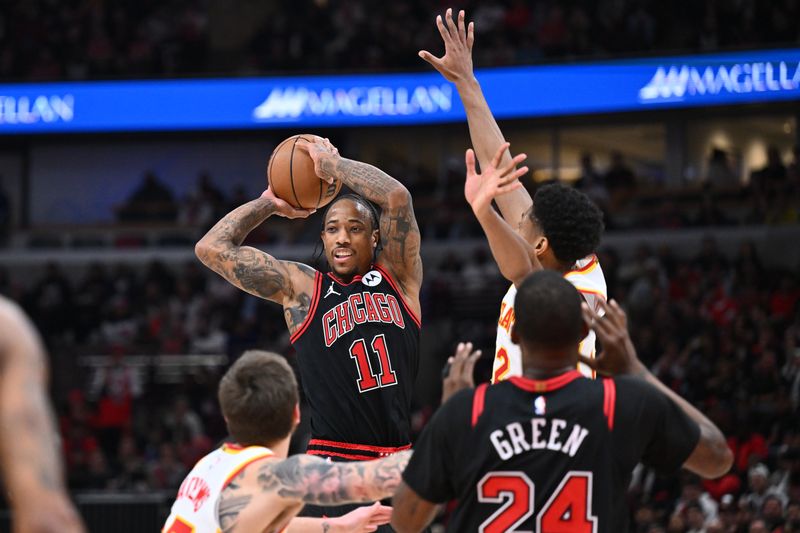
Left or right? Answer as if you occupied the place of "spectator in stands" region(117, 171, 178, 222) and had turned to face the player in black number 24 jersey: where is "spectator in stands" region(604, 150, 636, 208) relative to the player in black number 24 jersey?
left

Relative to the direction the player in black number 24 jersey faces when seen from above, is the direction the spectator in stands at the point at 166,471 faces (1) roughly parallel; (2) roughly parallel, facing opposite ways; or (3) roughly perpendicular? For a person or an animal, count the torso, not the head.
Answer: roughly parallel, facing opposite ways

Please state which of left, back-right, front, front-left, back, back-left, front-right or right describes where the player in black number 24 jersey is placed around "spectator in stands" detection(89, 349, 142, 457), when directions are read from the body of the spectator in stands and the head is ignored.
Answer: front

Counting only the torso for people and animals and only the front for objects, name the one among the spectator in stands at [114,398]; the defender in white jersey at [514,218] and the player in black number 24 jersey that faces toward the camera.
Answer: the spectator in stands

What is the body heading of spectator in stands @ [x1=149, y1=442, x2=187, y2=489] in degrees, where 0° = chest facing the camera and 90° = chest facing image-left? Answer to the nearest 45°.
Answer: approximately 0°

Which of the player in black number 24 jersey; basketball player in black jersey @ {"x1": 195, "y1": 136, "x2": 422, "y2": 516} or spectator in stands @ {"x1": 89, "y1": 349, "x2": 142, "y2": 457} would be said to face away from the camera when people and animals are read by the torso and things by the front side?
the player in black number 24 jersey

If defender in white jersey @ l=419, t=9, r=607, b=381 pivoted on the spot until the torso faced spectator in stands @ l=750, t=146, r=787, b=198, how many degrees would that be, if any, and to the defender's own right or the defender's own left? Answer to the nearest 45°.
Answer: approximately 90° to the defender's own right

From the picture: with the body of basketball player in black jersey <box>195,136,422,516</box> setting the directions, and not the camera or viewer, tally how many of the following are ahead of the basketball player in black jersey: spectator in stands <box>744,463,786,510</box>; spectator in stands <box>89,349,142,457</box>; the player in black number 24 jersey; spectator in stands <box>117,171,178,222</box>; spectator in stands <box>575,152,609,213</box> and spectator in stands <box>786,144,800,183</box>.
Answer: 1

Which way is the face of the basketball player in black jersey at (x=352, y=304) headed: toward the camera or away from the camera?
toward the camera

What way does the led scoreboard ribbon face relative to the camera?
toward the camera

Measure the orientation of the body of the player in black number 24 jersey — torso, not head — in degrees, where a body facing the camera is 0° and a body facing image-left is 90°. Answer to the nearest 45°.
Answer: approximately 180°

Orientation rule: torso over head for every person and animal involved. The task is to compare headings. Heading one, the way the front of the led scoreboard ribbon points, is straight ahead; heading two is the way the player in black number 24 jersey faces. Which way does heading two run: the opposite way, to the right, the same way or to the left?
the opposite way

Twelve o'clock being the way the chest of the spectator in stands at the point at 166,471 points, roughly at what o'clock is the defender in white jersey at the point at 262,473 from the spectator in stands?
The defender in white jersey is roughly at 12 o'clock from the spectator in stands.

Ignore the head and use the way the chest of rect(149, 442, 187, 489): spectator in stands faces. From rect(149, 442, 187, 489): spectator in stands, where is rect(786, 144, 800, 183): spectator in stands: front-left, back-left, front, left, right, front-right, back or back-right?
left

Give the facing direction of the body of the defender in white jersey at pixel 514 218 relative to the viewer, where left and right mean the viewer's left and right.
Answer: facing to the left of the viewer

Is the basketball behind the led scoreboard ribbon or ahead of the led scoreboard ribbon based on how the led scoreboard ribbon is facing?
ahead
